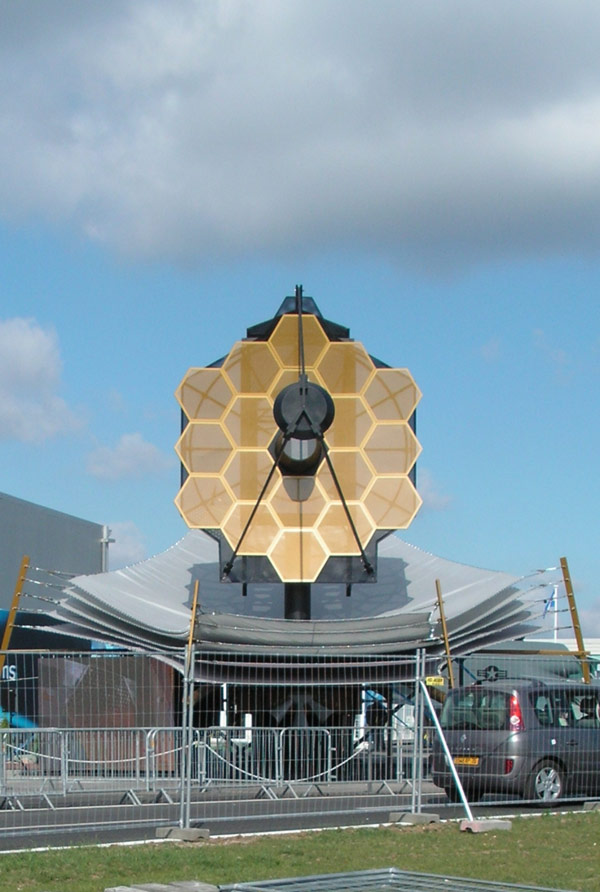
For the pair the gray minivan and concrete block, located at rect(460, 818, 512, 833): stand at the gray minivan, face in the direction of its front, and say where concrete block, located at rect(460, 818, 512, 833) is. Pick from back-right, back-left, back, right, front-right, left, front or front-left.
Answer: back-right

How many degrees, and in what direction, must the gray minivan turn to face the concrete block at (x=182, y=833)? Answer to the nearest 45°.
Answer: approximately 180°

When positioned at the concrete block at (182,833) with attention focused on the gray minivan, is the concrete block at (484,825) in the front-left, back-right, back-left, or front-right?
front-right

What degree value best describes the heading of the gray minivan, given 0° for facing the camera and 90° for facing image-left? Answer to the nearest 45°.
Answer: approximately 225°

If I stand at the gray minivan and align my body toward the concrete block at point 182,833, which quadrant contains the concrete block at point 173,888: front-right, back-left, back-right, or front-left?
front-left

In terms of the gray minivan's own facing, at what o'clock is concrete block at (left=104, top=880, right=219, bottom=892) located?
The concrete block is roughly at 5 o'clock from the gray minivan.

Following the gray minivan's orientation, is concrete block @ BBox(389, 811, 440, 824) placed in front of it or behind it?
behind
